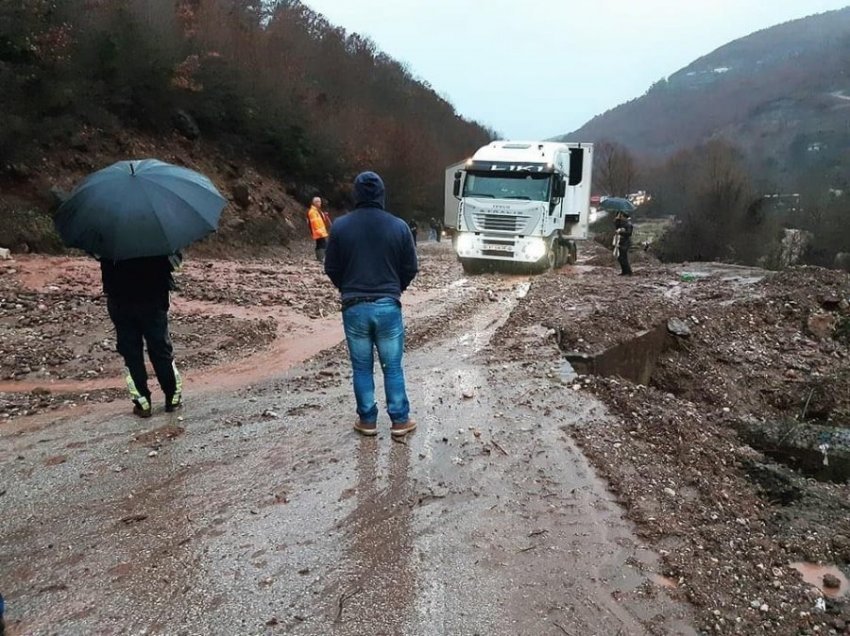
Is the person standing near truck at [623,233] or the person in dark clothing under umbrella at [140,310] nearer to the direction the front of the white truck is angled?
the person in dark clothing under umbrella

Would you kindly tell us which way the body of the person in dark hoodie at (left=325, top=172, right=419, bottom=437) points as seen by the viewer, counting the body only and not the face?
away from the camera

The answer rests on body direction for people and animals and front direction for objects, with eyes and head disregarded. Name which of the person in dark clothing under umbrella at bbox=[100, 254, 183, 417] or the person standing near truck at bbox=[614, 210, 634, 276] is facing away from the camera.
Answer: the person in dark clothing under umbrella

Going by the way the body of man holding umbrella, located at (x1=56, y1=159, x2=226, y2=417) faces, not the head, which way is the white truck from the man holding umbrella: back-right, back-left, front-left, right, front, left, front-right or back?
front-right

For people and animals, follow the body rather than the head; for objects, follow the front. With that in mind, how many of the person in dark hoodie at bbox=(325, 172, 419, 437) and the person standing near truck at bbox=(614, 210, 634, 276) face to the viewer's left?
1

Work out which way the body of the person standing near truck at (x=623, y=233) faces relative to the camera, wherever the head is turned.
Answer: to the viewer's left

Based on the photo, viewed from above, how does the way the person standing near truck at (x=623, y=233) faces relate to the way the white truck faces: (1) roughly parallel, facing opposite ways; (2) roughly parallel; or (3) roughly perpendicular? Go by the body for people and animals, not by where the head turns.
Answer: roughly perpendicular

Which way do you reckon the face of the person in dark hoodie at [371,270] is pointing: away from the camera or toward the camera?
away from the camera

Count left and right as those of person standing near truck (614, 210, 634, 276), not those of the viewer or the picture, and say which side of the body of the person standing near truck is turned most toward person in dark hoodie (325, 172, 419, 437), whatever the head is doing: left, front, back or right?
left

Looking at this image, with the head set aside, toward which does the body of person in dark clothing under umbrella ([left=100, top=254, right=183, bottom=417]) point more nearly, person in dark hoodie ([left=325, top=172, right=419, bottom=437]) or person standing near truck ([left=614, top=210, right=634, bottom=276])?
the person standing near truck

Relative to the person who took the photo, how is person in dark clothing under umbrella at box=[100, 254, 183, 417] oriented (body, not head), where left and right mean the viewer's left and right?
facing away from the viewer

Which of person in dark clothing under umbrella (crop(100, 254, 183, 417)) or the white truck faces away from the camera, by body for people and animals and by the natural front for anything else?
the person in dark clothing under umbrella

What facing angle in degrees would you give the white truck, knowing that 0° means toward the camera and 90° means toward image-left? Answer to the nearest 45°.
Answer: approximately 0°

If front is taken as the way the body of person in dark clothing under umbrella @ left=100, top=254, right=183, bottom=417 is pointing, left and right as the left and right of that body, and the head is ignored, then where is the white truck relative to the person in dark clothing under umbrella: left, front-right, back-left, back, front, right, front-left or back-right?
front-right

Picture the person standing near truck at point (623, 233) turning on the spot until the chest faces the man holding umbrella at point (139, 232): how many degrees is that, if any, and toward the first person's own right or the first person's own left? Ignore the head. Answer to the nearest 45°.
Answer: approximately 90° to the first person's own left

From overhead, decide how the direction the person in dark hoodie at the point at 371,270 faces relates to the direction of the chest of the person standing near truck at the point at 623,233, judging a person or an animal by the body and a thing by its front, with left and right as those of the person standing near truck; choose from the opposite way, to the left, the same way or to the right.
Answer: to the right

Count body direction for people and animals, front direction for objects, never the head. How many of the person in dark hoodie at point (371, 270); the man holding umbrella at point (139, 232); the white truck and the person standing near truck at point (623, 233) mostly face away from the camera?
2
